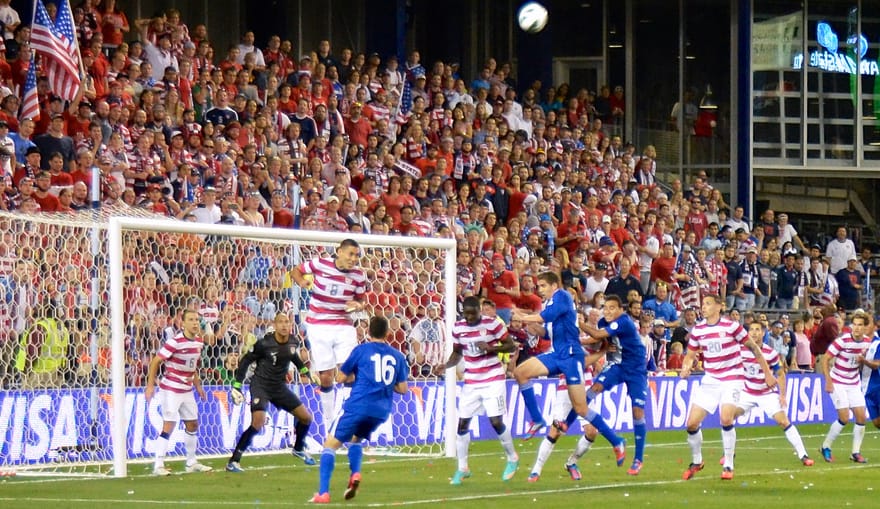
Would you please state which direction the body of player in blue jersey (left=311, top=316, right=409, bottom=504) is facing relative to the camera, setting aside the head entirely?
away from the camera

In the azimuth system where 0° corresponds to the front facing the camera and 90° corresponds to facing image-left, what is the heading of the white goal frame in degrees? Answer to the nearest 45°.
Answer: approximately 315°

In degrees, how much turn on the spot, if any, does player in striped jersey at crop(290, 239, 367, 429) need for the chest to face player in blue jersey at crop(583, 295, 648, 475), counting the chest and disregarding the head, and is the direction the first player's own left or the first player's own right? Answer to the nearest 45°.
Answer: approximately 90° to the first player's own left

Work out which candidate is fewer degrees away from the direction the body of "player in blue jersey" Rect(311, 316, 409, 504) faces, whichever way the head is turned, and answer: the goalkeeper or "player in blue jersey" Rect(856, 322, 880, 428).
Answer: the goalkeeper

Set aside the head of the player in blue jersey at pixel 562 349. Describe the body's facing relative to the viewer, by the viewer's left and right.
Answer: facing to the left of the viewer

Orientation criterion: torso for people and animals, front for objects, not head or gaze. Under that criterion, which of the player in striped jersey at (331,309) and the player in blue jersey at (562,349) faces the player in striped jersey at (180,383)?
the player in blue jersey
